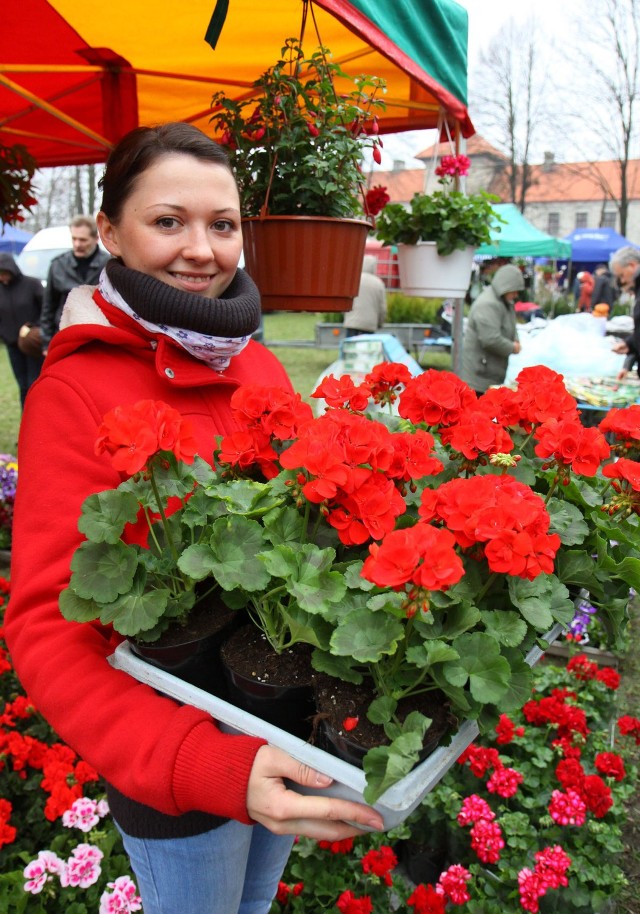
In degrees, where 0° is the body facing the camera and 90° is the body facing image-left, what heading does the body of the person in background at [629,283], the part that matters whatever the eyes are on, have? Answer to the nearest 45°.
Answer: approximately 90°

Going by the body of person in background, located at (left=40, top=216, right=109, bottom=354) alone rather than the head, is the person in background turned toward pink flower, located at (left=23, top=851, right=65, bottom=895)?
yes

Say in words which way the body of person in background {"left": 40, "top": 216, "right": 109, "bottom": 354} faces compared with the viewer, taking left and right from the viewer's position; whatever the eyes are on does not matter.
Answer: facing the viewer

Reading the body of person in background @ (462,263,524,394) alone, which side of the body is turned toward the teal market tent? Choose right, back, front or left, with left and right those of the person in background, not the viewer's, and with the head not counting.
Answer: left

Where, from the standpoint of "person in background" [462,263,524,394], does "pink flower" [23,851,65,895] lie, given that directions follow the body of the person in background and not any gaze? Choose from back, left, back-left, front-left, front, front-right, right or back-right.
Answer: right

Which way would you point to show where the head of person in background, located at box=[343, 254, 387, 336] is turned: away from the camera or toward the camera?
away from the camera

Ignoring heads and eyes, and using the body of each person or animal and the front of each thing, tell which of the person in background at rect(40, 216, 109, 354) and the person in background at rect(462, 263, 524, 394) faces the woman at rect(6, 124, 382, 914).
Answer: the person in background at rect(40, 216, 109, 354)

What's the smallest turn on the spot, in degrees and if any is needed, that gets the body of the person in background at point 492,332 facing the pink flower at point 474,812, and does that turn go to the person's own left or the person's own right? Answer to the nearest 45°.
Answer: approximately 90° to the person's own right

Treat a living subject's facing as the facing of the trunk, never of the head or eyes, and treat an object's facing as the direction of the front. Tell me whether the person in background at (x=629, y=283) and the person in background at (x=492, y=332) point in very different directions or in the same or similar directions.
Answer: very different directions

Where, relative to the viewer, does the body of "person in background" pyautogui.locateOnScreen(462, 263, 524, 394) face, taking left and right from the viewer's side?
facing to the right of the viewer

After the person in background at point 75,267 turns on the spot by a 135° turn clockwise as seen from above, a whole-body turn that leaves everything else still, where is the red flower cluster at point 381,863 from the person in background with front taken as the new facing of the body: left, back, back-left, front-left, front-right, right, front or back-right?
back-left

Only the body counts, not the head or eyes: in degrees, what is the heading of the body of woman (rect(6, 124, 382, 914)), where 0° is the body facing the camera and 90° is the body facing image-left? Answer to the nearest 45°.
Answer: approximately 315°

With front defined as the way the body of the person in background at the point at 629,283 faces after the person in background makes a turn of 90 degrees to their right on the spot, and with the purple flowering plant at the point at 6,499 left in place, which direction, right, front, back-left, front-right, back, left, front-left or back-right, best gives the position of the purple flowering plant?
back-left
